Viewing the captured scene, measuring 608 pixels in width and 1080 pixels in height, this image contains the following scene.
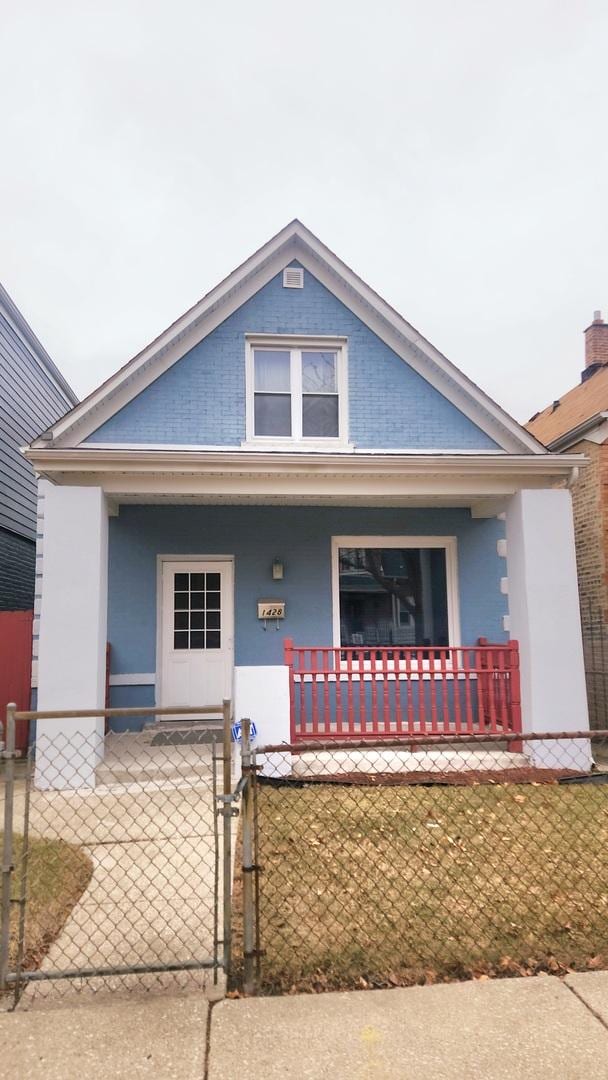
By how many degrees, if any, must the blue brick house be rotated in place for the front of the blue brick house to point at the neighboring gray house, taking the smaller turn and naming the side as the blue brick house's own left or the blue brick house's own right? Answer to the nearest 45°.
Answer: approximately 135° to the blue brick house's own right

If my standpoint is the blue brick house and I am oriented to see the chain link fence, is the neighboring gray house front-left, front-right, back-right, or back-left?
back-right

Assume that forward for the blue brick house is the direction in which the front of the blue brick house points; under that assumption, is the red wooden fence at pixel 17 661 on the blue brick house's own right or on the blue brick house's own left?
on the blue brick house's own right

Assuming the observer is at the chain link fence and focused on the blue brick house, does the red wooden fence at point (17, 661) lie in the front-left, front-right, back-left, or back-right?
front-left

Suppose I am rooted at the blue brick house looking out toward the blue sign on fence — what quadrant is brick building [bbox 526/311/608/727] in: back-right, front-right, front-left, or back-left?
back-left

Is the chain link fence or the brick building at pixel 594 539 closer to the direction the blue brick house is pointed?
the chain link fence

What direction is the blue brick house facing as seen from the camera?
toward the camera

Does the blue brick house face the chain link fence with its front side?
yes

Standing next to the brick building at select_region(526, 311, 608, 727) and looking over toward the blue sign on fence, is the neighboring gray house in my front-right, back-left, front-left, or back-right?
front-right
